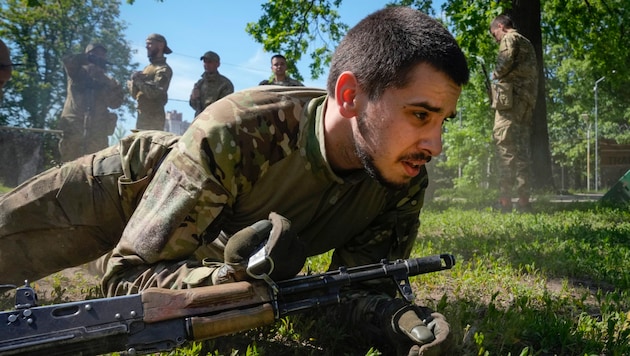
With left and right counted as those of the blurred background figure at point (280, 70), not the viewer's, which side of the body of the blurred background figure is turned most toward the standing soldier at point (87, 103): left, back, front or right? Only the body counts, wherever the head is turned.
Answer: right

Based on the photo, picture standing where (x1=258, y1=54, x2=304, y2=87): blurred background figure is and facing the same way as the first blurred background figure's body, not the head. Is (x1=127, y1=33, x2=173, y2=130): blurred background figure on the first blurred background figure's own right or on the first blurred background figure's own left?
on the first blurred background figure's own right

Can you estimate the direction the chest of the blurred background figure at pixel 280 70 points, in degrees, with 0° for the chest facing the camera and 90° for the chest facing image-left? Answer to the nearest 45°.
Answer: approximately 0°
